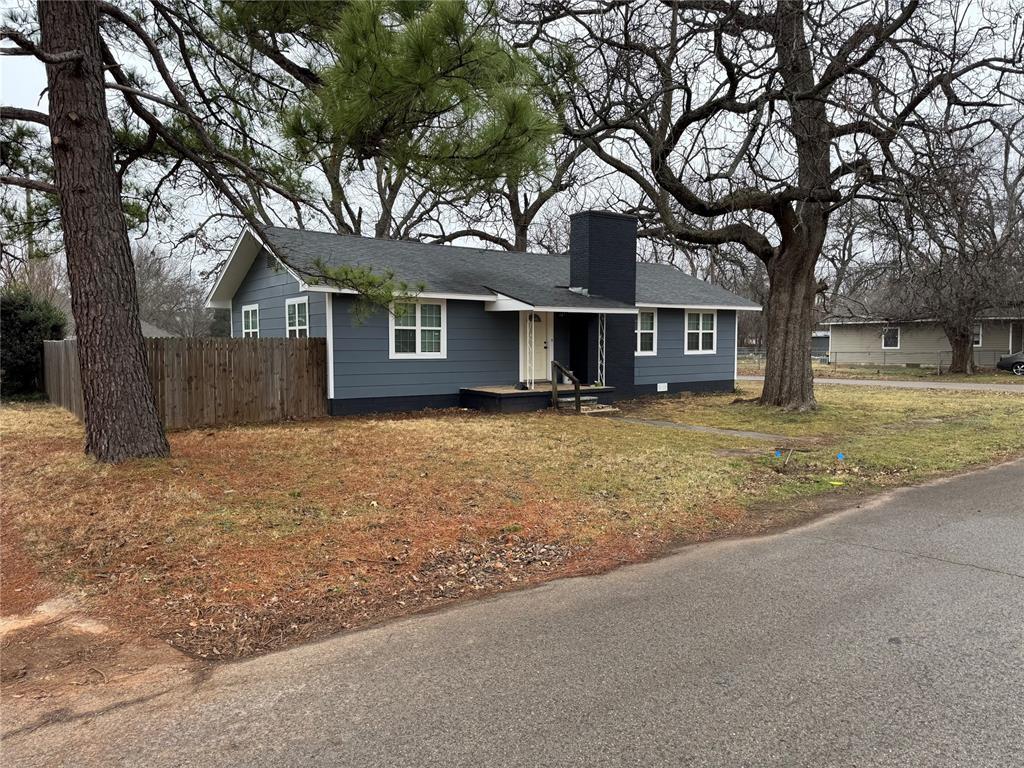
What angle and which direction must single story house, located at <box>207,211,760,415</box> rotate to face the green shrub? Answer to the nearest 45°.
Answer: approximately 135° to its right

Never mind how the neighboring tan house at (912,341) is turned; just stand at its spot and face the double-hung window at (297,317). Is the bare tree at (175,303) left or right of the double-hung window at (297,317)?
right

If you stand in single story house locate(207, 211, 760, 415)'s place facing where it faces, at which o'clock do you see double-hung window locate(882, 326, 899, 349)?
The double-hung window is roughly at 9 o'clock from the single story house.

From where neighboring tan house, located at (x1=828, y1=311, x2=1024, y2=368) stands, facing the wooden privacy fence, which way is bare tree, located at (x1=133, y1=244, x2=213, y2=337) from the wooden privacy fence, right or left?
right

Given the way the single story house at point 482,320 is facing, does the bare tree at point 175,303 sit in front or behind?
behind

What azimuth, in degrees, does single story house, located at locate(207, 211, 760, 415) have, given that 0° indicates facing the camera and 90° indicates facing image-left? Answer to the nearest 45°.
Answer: approximately 315°

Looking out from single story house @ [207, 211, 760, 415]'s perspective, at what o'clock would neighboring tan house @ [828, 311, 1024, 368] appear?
The neighboring tan house is roughly at 9 o'clock from the single story house.
